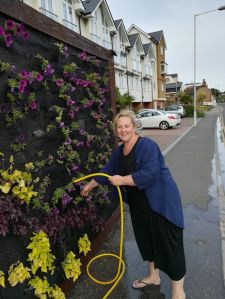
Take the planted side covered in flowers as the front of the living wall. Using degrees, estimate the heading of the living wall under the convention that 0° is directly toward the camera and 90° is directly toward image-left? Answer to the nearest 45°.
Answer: approximately 315°

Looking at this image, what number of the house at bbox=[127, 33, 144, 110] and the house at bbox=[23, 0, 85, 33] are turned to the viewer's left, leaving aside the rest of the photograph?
0

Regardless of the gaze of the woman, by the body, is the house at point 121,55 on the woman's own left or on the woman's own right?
on the woman's own right

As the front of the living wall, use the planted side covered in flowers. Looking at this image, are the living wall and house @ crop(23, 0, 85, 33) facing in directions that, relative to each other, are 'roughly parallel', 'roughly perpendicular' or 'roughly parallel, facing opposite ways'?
roughly parallel

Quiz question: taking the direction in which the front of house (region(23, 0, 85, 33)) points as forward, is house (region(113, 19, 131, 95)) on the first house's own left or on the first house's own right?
on the first house's own left

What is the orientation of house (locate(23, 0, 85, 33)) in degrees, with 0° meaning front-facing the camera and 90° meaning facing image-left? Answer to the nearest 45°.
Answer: approximately 315°

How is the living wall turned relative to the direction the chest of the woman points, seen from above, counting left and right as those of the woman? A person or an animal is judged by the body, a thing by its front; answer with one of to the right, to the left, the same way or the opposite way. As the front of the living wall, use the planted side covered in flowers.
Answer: to the left

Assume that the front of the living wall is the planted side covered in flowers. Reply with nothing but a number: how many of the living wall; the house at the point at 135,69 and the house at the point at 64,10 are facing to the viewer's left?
0

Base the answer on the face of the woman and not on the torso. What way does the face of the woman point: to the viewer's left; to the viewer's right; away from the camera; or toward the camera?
toward the camera

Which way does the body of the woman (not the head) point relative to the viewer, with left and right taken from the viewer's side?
facing the viewer and to the left of the viewer

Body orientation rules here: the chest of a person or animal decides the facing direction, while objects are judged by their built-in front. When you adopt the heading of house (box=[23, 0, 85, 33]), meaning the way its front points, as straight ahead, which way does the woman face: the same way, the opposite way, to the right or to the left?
to the right

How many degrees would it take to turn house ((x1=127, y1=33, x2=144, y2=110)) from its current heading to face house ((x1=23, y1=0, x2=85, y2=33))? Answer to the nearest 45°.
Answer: approximately 45° to its right

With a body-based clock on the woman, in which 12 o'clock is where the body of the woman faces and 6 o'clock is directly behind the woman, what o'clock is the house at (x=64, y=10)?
The house is roughly at 4 o'clock from the woman.

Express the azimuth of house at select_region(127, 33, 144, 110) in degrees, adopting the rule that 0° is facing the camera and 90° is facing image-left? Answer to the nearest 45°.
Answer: approximately 315°
